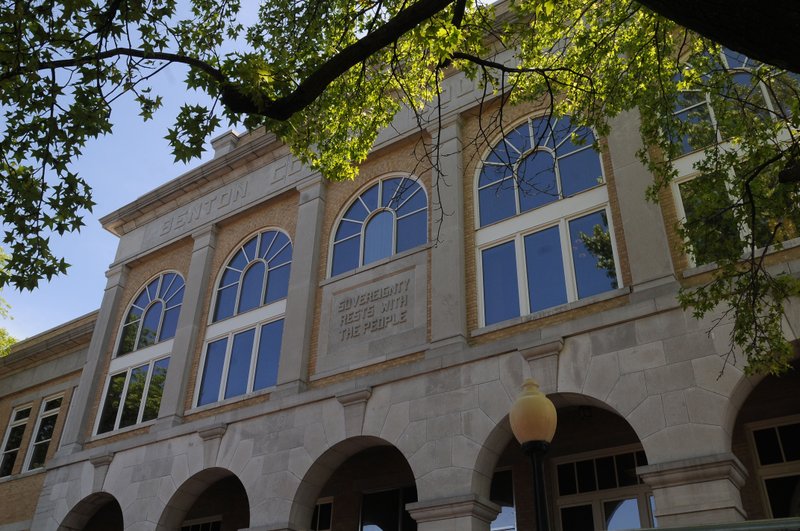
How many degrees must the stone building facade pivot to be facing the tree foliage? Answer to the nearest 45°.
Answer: approximately 45° to its left

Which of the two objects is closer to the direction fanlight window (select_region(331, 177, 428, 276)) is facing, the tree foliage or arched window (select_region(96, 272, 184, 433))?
the tree foliage

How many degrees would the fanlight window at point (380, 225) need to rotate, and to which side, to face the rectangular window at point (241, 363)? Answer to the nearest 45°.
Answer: approximately 90° to its right

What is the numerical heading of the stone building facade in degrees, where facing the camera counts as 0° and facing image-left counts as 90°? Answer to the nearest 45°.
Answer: approximately 45°

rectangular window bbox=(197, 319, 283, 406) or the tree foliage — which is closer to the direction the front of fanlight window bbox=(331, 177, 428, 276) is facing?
the tree foliage

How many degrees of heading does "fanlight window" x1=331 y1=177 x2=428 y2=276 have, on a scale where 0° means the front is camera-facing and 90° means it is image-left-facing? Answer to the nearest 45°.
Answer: approximately 45°

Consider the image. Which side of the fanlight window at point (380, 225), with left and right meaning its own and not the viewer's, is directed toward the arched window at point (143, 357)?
right
